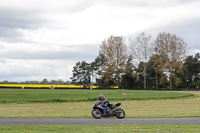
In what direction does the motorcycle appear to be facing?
to the viewer's left
